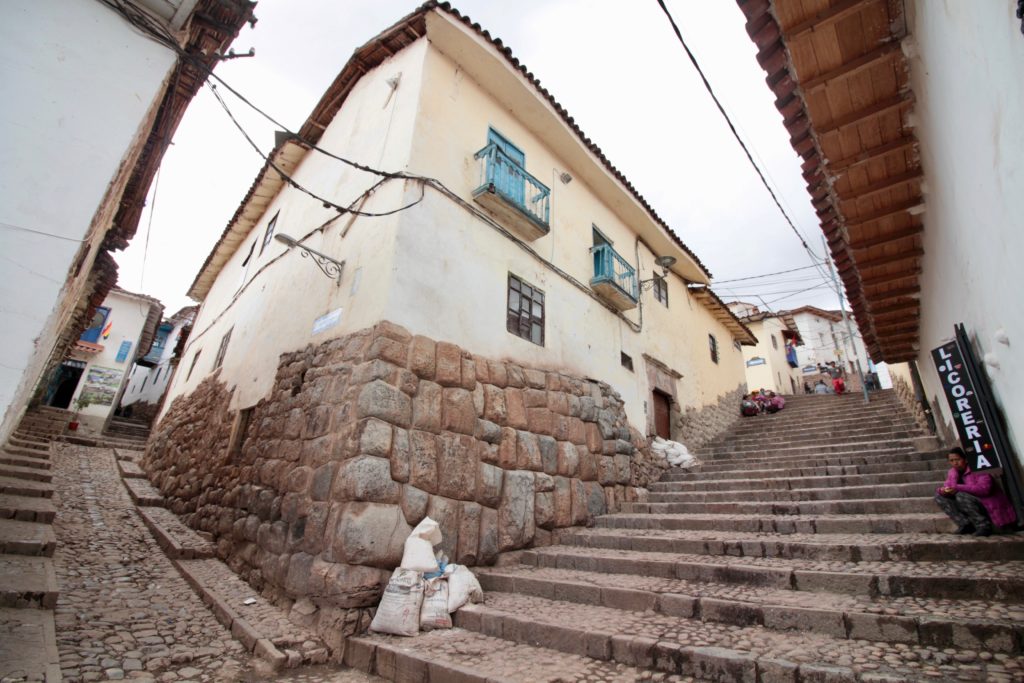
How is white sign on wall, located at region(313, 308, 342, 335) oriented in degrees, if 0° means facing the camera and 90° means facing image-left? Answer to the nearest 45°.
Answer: approximately 45°

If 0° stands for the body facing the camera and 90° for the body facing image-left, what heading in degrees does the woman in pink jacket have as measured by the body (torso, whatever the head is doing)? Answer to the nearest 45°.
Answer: approximately 45°

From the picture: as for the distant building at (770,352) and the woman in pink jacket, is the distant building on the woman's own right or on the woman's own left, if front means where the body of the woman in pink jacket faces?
on the woman's own right

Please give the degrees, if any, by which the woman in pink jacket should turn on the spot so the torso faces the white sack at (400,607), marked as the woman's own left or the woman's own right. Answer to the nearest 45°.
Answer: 0° — they already face it

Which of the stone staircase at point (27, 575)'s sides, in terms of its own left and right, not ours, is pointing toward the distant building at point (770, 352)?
left
